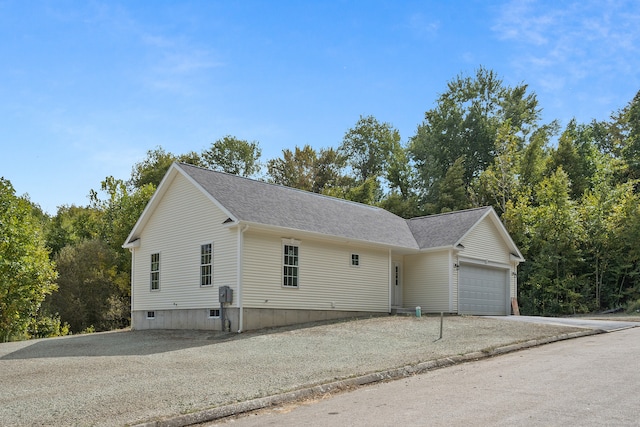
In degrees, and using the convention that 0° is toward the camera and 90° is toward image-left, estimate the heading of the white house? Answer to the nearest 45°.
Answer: approximately 315°

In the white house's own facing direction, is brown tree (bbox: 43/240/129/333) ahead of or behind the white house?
behind

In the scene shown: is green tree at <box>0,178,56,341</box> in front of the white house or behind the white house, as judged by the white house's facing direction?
behind

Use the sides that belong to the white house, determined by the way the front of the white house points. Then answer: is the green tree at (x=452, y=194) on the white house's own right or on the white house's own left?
on the white house's own left

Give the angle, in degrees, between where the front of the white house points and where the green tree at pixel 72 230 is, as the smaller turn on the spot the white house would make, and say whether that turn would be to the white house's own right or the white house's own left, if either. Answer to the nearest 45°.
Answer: approximately 180°

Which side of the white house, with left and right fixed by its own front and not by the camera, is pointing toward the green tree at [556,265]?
left
